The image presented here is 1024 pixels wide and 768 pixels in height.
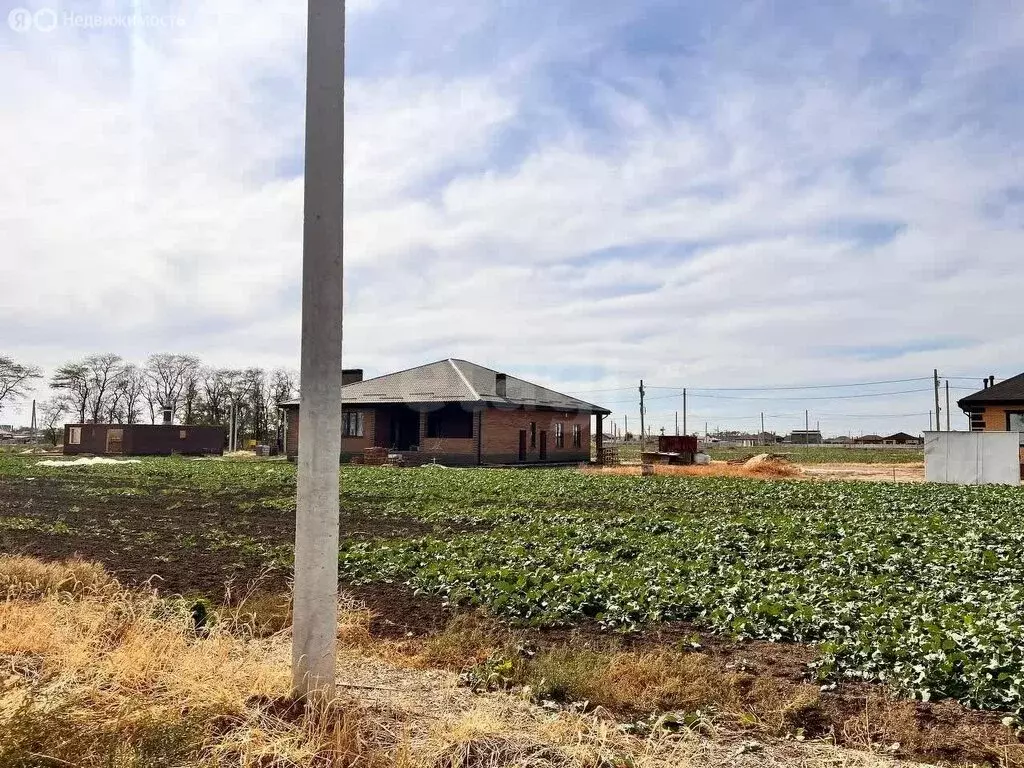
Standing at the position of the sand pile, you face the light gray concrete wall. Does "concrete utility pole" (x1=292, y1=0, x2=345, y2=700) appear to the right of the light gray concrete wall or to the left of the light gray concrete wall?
right

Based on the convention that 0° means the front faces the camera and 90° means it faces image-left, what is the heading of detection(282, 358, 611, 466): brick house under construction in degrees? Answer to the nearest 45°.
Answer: approximately 45°

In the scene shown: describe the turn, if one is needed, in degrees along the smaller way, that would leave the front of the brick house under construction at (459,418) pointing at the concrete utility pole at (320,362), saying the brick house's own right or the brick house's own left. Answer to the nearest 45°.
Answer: approximately 45° to the brick house's own left

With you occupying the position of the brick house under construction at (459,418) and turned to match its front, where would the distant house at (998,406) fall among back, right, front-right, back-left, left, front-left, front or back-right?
back-left

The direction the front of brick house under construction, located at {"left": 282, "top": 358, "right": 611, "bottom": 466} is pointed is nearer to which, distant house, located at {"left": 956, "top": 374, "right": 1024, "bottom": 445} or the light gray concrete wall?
the light gray concrete wall

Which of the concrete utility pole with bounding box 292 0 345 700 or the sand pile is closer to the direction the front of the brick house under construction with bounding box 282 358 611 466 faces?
the concrete utility pole

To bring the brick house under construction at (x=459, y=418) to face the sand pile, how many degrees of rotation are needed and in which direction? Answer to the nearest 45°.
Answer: approximately 90° to its left

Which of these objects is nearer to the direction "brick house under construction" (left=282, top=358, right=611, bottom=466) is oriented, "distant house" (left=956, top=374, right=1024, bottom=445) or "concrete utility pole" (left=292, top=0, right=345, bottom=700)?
the concrete utility pole

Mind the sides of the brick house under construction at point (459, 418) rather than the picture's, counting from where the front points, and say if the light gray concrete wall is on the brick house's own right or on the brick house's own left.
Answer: on the brick house's own left
